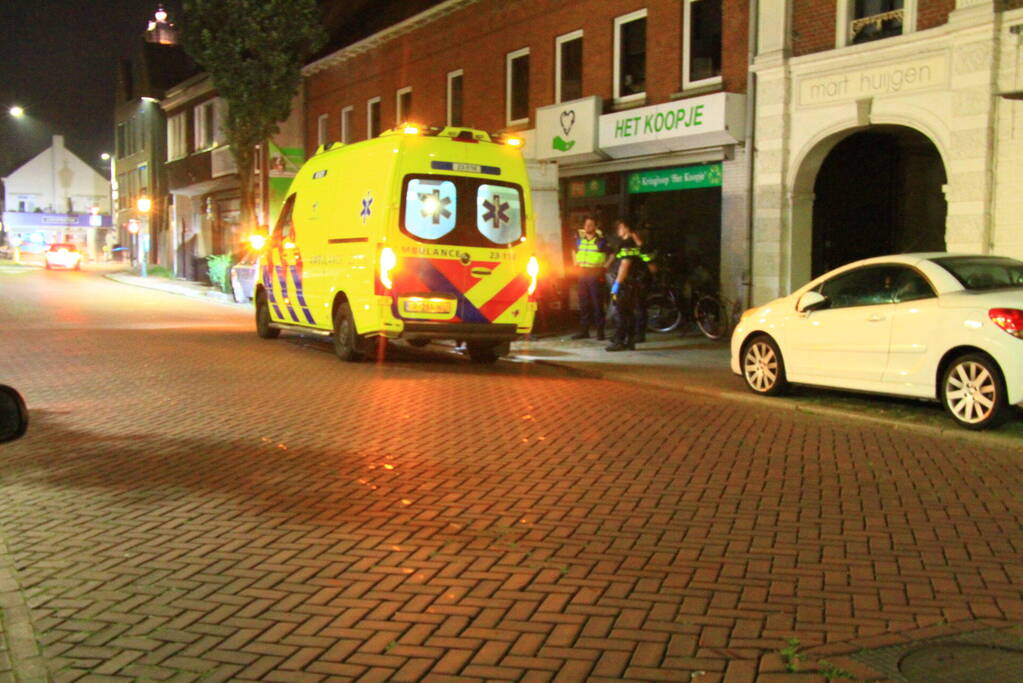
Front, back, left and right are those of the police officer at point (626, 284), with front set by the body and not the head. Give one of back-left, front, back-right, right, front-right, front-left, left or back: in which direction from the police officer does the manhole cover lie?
left

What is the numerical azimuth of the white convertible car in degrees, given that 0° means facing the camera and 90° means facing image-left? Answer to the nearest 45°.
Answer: approximately 135°

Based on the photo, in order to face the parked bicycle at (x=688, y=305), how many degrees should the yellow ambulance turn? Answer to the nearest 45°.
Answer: approximately 90° to its right

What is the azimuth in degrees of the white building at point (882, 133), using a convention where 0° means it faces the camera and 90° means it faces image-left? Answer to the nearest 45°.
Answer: approximately 45°

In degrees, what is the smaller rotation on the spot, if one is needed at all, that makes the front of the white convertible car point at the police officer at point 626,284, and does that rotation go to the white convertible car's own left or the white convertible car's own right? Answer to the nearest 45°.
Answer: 0° — it already faces them

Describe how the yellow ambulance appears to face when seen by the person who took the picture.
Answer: facing away from the viewer and to the left of the viewer

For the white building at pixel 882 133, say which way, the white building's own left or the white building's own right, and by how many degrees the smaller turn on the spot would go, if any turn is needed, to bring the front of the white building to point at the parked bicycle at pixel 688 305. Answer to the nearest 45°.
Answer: approximately 45° to the white building's own right

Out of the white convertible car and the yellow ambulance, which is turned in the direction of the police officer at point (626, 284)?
the white convertible car

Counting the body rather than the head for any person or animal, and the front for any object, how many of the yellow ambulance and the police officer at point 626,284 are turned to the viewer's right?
0

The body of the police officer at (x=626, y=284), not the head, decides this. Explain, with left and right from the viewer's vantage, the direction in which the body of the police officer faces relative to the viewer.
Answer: facing to the left of the viewer

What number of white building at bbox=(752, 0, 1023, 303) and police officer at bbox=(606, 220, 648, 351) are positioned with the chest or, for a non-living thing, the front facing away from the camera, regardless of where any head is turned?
0

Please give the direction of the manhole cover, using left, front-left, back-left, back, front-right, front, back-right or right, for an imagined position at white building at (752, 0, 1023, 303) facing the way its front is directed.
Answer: front-left

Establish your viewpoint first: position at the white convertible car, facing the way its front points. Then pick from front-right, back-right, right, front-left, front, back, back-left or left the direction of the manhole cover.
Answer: back-left

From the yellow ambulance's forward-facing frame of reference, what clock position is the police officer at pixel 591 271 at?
The police officer is roughly at 3 o'clock from the yellow ambulance.

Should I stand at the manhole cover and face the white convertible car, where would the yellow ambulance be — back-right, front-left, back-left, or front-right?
front-left
